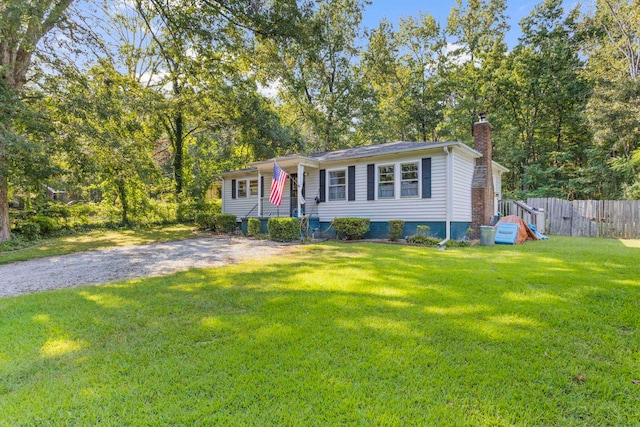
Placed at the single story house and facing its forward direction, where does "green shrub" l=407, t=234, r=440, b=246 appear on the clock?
The green shrub is roughly at 10 o'clock from the single story house.

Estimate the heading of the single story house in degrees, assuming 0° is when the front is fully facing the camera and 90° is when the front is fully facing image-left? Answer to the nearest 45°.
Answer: approximately 45°

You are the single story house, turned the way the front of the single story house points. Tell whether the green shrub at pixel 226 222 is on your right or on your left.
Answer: on your right

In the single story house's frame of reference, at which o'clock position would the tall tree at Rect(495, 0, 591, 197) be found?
The tall tree is roughly at 6 o'clock from the single story house.

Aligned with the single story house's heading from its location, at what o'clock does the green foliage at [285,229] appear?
The green foliage is roughly at 1 o'clock from the single story house.

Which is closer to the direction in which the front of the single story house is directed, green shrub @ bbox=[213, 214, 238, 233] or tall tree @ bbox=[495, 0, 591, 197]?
the green shrub

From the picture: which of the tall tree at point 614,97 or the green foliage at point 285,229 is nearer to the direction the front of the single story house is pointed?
the green foliage

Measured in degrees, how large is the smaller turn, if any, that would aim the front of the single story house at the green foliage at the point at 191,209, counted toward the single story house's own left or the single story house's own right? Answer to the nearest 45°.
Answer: approximately 90° to the single story house's own right

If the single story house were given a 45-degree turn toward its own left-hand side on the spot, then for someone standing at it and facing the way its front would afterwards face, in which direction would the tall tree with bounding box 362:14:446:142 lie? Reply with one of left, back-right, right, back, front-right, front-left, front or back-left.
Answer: back

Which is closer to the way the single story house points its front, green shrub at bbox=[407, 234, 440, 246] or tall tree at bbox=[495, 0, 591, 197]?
the green shrub

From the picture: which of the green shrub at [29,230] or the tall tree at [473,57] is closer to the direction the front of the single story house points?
the green shrub
